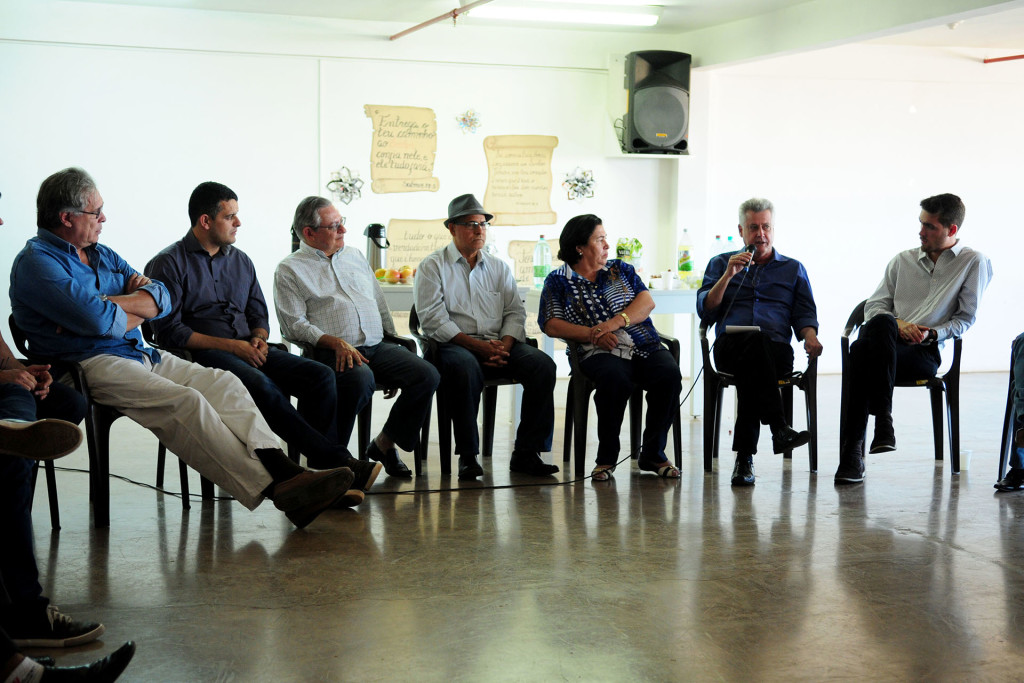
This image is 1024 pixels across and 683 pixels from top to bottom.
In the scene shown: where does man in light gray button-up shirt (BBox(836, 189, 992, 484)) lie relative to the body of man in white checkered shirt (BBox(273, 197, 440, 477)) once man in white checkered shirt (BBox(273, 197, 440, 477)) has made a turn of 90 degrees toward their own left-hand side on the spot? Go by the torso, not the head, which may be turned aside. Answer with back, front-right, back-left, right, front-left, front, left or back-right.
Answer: front-right

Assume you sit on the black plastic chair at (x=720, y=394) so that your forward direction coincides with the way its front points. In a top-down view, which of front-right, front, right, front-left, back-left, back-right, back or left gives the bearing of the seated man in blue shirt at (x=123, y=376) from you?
front-right

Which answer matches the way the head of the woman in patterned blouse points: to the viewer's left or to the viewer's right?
to the viewer's right

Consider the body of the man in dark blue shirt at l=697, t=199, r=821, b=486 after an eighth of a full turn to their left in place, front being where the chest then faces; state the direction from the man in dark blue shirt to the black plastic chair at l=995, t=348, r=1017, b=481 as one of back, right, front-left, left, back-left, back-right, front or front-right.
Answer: front-left

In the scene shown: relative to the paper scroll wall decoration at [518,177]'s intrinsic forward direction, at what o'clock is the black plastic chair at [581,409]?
The black plastic chair is roughly at 12 o'clock from the paper scroll wall decoration.

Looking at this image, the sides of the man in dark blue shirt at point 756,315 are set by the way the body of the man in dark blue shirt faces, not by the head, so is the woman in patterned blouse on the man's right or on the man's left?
on the man's right

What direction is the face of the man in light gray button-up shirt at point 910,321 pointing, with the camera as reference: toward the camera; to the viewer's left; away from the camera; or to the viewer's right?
to the viewer's left

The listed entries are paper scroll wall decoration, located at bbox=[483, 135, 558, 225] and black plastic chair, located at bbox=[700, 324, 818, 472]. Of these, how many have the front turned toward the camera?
2

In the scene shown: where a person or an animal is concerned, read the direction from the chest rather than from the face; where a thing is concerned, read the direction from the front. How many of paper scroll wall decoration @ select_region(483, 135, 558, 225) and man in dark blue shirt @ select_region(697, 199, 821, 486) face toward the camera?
2

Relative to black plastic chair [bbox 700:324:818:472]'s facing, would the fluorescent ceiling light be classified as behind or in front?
behind

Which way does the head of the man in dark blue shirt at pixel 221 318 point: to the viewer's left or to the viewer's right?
to the viewer's right

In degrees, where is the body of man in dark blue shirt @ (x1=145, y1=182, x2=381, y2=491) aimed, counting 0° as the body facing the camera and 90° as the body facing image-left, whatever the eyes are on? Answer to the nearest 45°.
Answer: approximately 315°

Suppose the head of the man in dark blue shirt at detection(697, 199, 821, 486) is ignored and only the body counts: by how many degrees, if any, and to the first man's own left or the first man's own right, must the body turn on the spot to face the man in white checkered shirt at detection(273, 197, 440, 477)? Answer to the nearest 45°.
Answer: approximately 90° to the first man's own right

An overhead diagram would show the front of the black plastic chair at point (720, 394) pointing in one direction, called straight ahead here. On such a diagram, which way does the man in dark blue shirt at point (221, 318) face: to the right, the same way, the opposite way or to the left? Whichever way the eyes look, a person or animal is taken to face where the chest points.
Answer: to the left

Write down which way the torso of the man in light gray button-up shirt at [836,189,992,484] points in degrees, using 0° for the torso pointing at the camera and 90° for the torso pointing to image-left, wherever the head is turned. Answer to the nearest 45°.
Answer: approximately 45°

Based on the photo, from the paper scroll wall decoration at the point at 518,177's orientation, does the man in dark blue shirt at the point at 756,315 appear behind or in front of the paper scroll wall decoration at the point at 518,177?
in front
